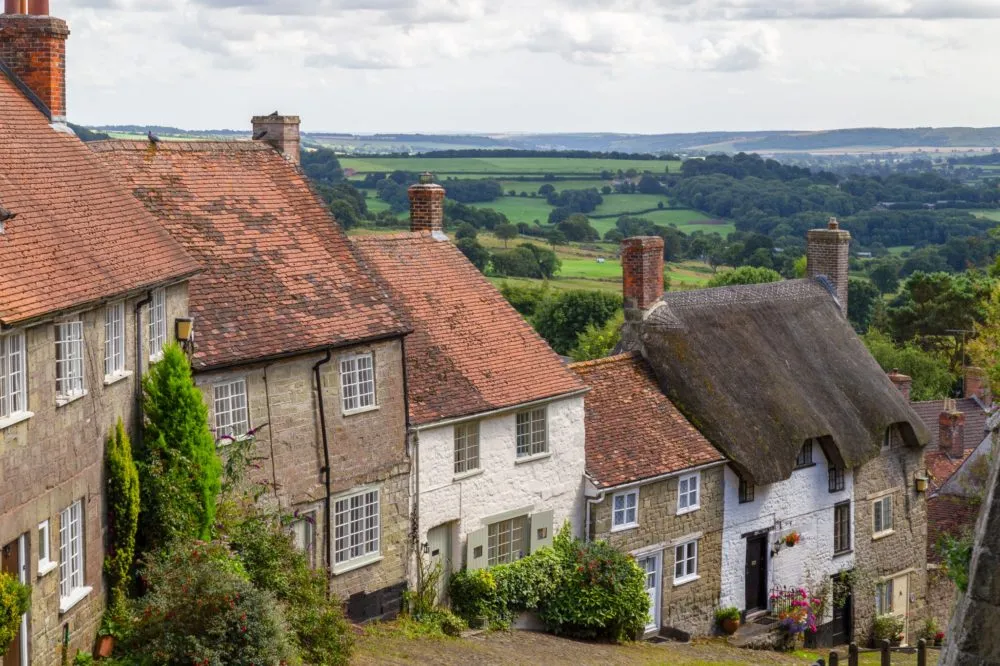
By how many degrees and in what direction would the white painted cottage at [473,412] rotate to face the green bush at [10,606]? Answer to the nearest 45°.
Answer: approximately 45° to its right

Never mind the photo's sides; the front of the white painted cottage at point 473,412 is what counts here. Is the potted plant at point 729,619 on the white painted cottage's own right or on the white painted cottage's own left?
on the white painted cottage's own left

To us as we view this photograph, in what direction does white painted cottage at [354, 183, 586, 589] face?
facing the viewer and to the right of the viewer

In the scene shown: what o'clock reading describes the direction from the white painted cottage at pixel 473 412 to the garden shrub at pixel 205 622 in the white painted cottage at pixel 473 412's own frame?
The garden shrub is roughly at 2 o'clock from the white painted cottage.

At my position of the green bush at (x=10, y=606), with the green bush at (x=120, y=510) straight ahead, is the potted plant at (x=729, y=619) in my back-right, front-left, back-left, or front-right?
front-right

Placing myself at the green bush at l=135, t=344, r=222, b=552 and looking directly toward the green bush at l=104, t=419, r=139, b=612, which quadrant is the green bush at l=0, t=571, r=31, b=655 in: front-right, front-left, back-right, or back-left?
front-left
